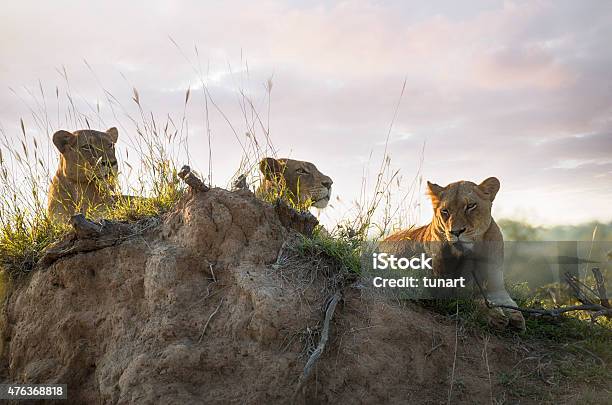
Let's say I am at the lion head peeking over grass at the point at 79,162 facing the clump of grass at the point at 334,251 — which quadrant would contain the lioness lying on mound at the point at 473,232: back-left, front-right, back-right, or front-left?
front-left

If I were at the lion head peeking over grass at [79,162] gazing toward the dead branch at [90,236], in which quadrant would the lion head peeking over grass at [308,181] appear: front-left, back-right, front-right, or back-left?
front-left

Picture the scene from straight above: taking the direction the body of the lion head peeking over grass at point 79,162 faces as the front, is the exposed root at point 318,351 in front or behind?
in front

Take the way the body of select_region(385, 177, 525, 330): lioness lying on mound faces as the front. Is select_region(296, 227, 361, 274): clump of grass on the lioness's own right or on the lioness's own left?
on the lioness's own right

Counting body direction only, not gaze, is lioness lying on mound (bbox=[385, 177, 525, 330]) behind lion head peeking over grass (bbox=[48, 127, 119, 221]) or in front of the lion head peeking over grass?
in front

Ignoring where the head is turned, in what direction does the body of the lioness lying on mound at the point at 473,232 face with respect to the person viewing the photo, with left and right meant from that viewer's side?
facing the viewer and to the right of the viewer
